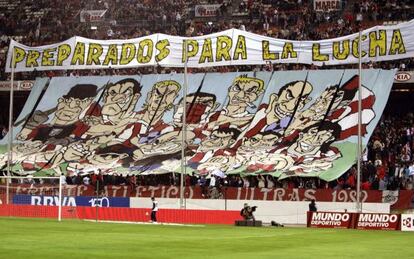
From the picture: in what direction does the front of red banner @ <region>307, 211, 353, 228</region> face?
toward the camera

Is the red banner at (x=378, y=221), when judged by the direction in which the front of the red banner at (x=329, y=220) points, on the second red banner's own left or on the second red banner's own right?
on the second red banner's own left

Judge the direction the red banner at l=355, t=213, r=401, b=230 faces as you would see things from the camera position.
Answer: facing the viewer

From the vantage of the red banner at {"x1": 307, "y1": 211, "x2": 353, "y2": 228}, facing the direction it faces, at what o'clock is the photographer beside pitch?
The photographer beside pitch is roughly at 3 o'clock from the red banner.

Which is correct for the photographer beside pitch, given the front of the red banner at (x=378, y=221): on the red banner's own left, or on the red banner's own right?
on the red banner's own right

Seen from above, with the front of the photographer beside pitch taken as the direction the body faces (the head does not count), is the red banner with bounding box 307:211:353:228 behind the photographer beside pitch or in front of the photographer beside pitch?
in front
